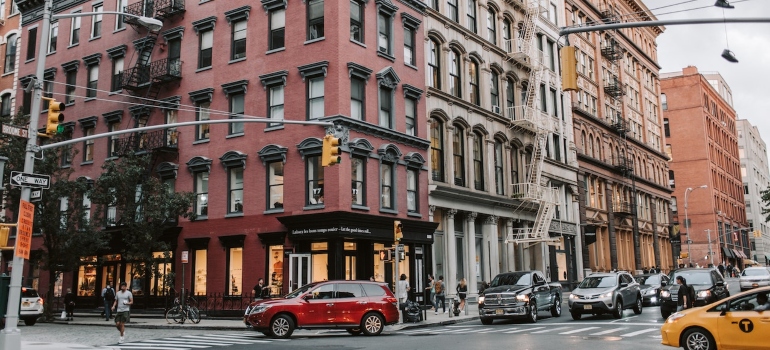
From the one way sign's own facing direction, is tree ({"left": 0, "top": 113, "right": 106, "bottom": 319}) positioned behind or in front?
behind

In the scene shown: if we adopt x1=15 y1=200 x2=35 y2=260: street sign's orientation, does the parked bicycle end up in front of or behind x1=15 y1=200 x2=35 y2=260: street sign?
behind

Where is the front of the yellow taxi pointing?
to the viewer's left

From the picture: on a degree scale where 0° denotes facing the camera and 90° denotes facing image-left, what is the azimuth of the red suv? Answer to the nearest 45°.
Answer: approximately 90°

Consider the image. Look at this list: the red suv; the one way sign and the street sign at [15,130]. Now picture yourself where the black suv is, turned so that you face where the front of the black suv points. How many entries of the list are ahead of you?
3

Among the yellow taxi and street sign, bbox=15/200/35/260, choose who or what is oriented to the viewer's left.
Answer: the yellow taxi
